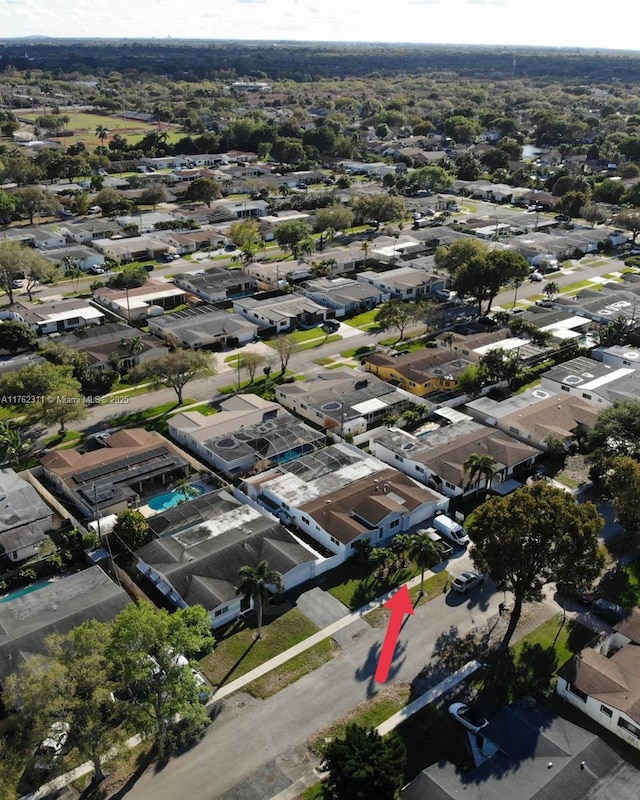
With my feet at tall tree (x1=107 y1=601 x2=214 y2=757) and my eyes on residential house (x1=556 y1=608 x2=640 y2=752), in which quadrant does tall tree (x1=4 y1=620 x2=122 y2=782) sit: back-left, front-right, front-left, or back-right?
back-right

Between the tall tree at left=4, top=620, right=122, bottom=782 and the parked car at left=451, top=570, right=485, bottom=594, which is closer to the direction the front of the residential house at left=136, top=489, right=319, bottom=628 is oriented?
the parked car

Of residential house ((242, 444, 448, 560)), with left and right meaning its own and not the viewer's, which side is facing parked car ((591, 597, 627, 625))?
front

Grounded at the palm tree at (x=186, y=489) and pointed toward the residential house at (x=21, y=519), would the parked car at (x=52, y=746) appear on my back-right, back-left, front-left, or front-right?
front-left

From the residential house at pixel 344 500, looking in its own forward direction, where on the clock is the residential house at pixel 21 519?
the residential house at pixel 21 519 is roughly at 4 o'clock from the residential house at pixel 344 500.

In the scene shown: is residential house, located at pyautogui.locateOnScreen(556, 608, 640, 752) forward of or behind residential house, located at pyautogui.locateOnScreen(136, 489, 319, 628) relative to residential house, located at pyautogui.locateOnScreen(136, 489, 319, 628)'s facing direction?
forward

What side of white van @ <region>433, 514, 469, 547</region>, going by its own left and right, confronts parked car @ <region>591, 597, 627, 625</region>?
front

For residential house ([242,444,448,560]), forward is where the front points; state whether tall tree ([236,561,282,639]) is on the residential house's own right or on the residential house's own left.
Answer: on the residential house's own right

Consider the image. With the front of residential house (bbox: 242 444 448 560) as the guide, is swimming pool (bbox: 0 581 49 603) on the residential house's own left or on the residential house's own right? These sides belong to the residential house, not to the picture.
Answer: on the residential house's own right

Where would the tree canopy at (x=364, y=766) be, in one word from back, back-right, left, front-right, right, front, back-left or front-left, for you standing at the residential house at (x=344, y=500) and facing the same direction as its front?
front-right

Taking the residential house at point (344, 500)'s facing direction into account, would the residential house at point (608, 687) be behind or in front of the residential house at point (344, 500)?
in front

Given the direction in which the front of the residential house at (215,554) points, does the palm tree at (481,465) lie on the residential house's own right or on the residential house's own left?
on the residential house's own left

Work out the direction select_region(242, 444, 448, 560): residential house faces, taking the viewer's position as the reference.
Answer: facing the viewer and to the right of the viewer

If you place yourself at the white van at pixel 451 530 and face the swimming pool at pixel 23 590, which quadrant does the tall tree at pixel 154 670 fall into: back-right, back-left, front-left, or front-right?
front-left

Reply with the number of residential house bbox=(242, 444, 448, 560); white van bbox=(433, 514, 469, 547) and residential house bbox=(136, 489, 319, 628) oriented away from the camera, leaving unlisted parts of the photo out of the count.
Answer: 0
